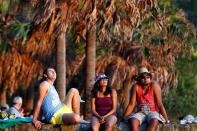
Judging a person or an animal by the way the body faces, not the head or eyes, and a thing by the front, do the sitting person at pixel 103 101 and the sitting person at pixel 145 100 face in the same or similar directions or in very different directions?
same or similar directions

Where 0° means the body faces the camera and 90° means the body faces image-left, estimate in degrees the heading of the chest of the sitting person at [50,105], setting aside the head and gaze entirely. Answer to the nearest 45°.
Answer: approximately 315°

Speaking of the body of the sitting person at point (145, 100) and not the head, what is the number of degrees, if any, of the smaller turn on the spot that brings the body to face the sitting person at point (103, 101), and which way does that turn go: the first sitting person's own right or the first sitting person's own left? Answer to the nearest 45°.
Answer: approximately 90° to the first sitting person's own right

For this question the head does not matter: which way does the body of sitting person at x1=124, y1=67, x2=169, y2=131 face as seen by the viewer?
toward the camera

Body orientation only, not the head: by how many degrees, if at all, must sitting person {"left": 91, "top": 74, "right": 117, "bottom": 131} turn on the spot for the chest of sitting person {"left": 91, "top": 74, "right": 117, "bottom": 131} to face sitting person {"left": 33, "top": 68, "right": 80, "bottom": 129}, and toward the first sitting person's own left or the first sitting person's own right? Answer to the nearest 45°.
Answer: approximately 90° to the first sitting person's own right

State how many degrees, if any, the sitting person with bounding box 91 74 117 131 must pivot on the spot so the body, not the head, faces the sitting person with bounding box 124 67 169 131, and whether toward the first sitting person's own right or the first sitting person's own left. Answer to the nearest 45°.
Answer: approximately 90° to the first sitting person's own left

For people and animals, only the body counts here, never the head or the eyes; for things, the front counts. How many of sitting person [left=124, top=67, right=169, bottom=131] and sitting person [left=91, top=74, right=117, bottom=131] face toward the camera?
2

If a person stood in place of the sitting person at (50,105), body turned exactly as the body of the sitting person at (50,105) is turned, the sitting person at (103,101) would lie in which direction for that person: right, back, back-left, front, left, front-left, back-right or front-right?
front-left

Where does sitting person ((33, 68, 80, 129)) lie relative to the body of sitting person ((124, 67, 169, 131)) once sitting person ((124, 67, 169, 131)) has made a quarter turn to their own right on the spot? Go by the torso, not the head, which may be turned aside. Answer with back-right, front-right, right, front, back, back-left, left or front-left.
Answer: front
